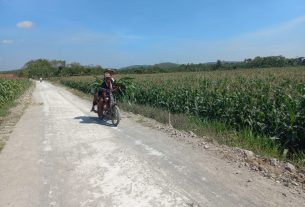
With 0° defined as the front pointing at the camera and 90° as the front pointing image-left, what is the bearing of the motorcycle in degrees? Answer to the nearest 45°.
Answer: approximately 315°
